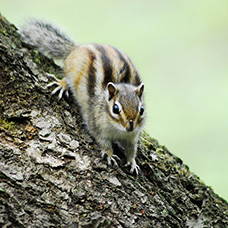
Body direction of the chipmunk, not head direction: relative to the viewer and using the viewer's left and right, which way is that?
facing the viewer and to the right of the viewer
